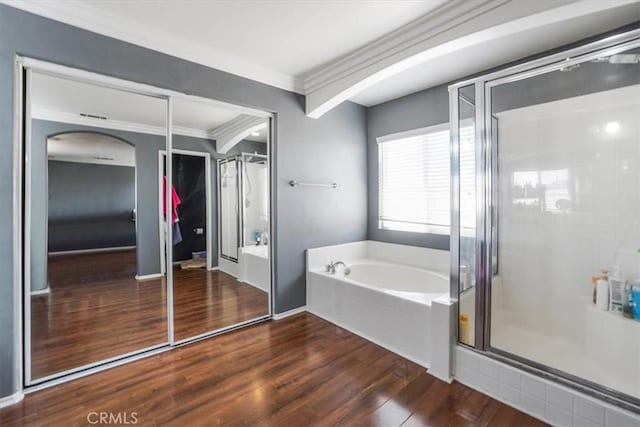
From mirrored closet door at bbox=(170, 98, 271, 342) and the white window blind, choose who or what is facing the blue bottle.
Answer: the mirrored closet door

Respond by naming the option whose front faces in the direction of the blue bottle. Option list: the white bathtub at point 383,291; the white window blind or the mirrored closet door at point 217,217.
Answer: the mirrored closet door

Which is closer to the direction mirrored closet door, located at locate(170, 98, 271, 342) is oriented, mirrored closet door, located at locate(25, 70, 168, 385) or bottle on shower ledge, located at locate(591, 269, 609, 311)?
the bottle on shower ledge

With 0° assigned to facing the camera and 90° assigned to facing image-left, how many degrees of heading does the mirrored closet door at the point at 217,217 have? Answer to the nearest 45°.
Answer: approximately 315°

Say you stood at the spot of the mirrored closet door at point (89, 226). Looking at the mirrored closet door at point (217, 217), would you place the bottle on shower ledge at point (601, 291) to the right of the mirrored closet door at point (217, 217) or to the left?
right

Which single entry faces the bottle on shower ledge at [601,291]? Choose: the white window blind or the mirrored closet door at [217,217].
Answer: the mirrored closet door

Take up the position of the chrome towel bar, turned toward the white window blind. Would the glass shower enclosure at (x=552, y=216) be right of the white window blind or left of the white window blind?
right

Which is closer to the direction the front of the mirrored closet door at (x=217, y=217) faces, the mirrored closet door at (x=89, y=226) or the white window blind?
the white window blind

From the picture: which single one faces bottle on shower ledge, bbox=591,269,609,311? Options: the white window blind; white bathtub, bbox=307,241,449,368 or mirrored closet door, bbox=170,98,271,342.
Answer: the mirrored closet door

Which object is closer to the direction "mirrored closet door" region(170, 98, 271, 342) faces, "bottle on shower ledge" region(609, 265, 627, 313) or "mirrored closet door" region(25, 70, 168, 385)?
the bottle on shower ledge
